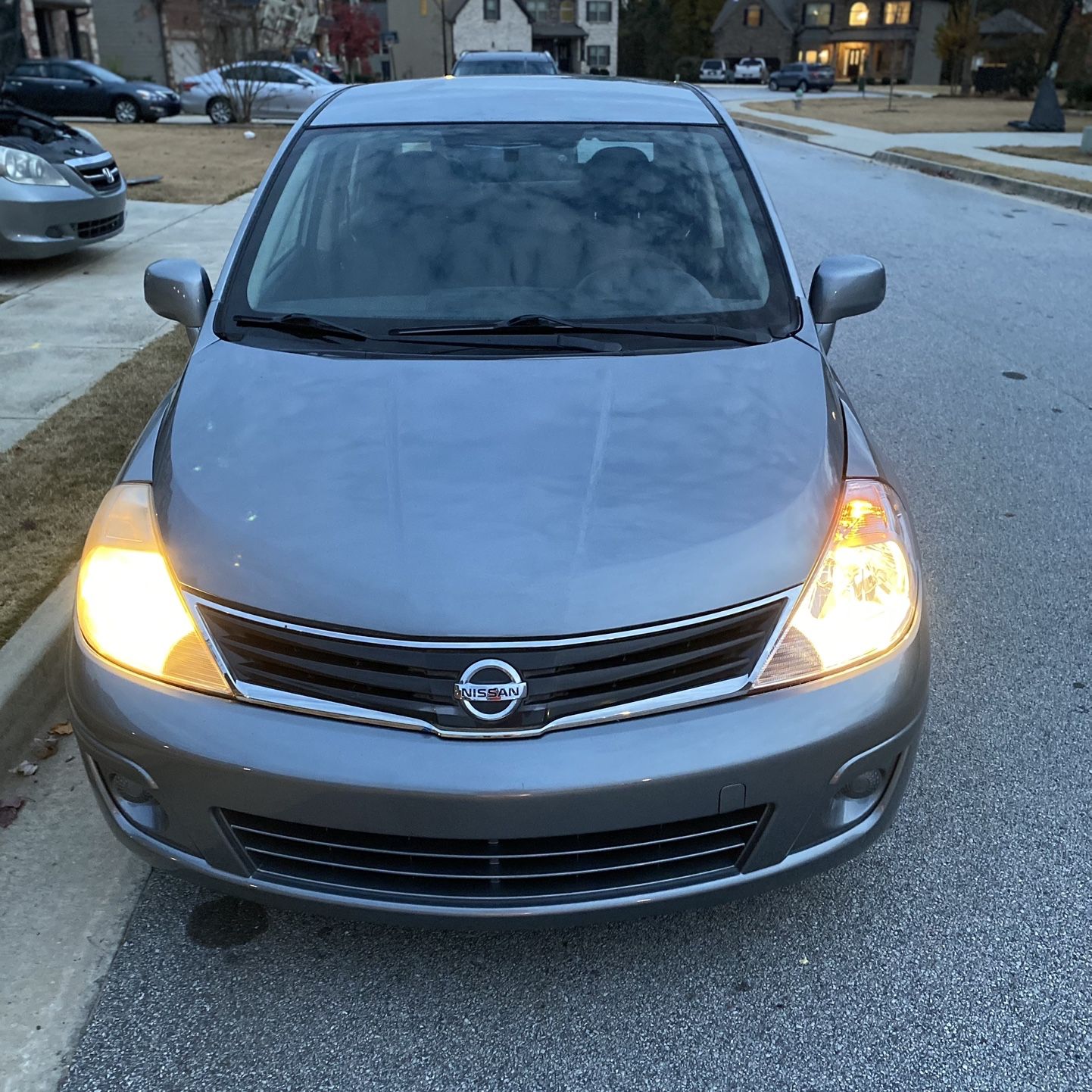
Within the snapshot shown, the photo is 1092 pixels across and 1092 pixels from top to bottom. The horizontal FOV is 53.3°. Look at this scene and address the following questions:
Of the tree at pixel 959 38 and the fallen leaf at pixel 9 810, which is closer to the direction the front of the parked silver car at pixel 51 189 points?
the fallen leaf

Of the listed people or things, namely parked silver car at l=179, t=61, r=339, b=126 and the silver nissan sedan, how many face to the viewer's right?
1

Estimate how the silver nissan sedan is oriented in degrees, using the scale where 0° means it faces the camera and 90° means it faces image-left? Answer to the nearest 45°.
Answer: approximately 0°

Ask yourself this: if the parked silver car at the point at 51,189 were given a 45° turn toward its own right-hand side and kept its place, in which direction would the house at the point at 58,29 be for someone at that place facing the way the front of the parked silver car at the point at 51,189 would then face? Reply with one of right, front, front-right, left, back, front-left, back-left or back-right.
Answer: back

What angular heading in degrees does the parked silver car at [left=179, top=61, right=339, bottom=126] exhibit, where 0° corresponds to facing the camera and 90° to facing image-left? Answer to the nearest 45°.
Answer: approximately 270°

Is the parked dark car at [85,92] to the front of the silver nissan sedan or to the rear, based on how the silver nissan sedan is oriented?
to the rear

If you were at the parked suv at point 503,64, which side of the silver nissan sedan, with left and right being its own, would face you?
back

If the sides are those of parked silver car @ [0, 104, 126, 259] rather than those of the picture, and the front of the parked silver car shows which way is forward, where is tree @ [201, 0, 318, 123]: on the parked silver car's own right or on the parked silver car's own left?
on the parked silver car's own left

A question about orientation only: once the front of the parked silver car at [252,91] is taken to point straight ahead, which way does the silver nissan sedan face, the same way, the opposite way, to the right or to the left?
to the right

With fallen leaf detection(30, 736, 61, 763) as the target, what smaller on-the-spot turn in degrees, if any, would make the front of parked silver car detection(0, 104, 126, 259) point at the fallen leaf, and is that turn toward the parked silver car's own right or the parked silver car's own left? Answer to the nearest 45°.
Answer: approximately 45° to the parked silver car's own right
